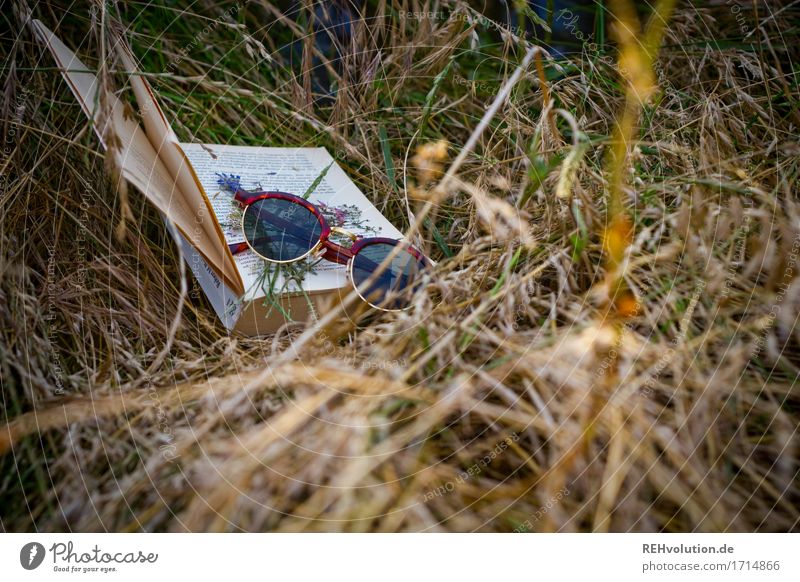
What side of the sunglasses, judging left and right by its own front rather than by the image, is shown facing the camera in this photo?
front
